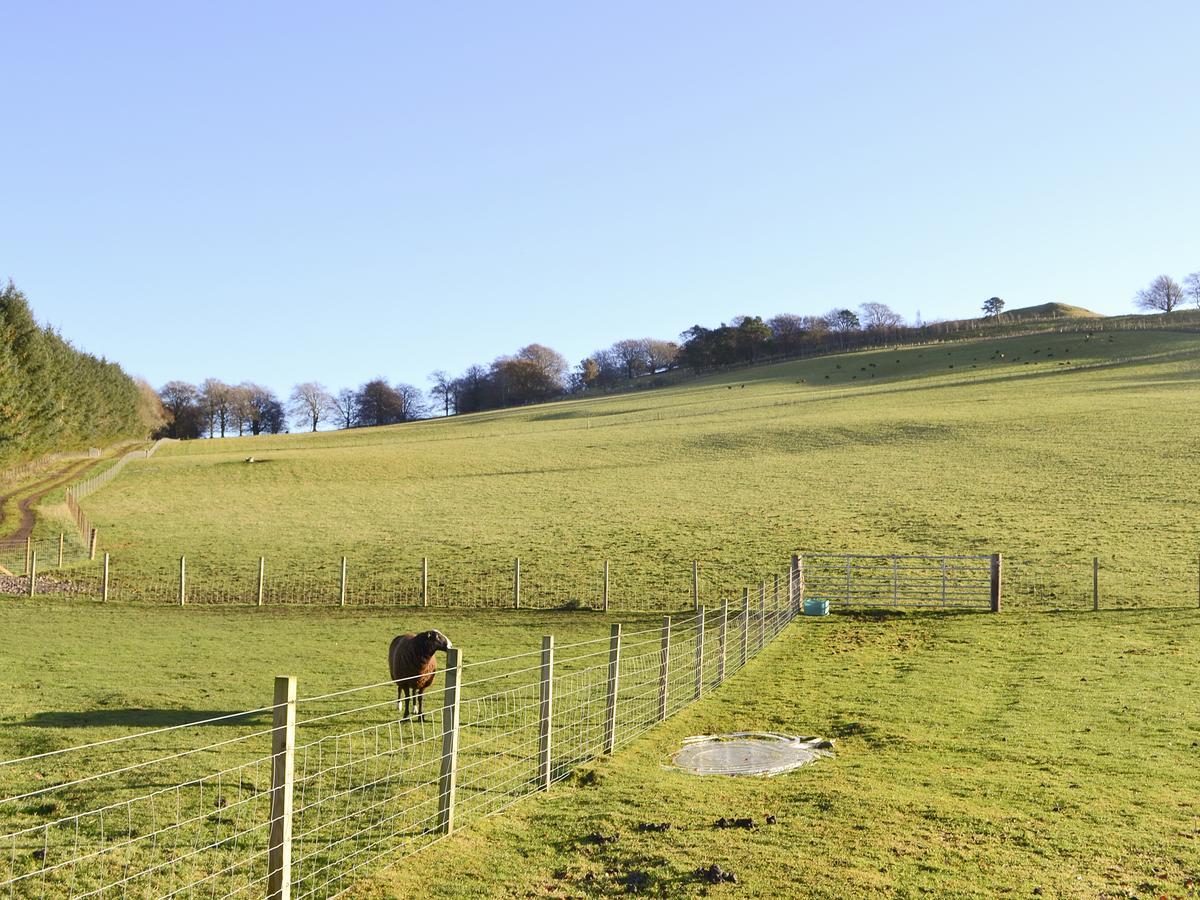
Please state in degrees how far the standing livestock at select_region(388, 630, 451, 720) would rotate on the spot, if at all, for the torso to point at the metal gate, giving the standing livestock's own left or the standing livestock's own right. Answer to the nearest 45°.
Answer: approximately 90° to the standing livestock's own left

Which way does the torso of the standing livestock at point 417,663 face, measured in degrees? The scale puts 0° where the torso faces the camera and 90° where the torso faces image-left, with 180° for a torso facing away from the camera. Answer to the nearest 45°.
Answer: approximately 315°

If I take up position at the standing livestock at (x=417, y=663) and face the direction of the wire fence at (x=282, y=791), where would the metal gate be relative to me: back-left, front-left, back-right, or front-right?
back-left
